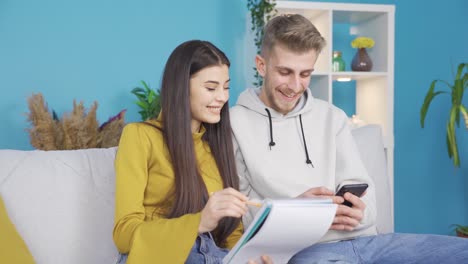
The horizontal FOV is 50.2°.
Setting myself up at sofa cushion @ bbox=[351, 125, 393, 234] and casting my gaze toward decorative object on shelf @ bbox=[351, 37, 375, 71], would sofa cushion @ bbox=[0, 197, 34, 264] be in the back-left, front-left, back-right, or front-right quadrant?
back-left

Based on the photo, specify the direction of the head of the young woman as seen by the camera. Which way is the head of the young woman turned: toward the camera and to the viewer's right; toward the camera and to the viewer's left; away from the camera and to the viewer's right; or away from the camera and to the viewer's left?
toward the camera and to the viewer's right

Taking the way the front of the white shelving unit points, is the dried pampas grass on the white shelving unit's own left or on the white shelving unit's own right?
on the white shelving unit's own right

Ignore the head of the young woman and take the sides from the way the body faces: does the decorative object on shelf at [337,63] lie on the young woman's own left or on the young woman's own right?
on the young woman's own left

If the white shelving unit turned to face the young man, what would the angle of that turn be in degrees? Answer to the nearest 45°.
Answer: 0° — it already faces them

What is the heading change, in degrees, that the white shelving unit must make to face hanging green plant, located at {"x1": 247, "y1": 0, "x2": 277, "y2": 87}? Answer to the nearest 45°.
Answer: approximately 90° to its right

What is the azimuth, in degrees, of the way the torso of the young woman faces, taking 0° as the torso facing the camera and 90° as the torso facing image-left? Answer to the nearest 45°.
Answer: approximately 315°

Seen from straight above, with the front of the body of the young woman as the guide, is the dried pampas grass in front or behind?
behind

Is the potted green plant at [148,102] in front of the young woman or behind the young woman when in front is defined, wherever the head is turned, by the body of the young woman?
behind
